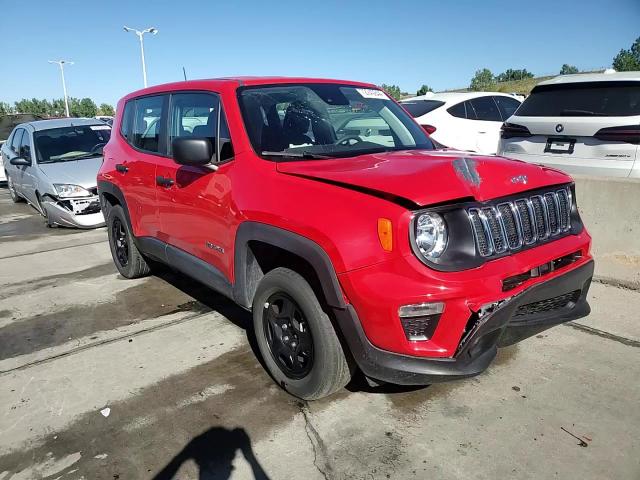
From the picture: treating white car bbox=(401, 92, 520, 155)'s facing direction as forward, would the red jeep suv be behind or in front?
behind

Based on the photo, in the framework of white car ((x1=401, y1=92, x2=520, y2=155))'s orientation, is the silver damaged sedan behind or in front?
behind

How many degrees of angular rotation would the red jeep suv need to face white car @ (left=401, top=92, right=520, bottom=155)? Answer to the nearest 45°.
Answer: approximately 135° to its left

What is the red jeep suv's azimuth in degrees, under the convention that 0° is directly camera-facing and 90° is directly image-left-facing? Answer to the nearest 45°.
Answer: approximately 315°

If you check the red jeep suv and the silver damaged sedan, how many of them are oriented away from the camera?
0

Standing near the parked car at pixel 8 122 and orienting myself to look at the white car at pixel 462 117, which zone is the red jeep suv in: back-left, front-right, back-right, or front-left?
front-right

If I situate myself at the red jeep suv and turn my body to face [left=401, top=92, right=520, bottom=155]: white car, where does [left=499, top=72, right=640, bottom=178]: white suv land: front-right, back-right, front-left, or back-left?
front-right

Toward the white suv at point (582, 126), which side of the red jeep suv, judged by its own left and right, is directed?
left

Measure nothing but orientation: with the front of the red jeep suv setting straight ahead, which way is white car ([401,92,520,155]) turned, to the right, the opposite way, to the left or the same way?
to the left

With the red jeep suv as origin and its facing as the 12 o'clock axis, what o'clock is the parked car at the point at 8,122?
The parked car is roughly at 6 o'clock from the red jeep suv.

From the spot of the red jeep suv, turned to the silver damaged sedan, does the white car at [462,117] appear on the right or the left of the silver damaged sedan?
right

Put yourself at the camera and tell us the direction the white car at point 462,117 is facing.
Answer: facing away from the viewer and to the right of the viewer

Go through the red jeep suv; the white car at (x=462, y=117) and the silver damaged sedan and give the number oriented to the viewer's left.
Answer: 0

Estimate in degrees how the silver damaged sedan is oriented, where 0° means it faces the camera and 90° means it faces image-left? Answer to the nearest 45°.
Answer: approximately 315°
